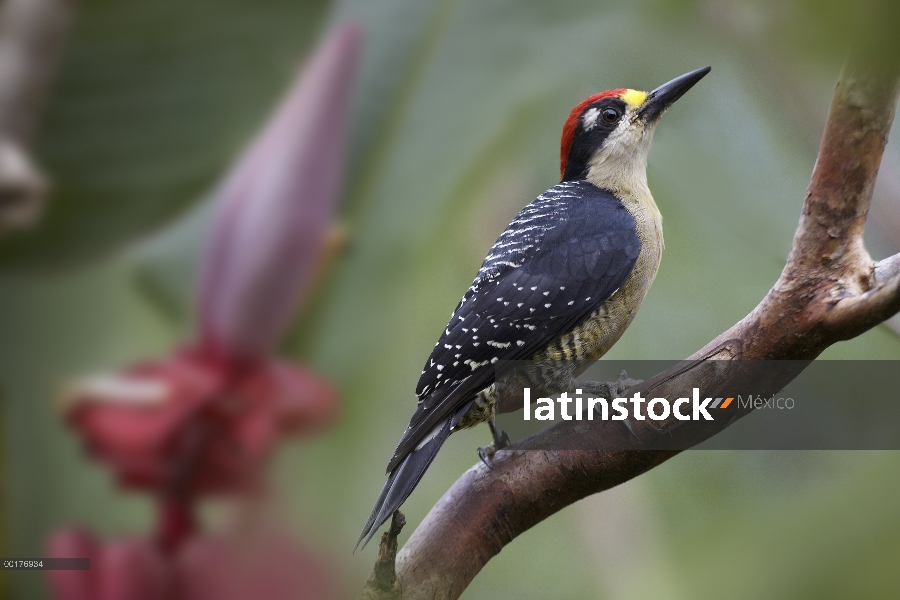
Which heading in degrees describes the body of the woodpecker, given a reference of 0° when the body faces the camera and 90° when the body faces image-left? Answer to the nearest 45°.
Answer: approximately 270°
